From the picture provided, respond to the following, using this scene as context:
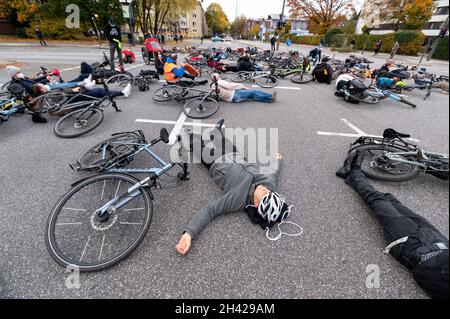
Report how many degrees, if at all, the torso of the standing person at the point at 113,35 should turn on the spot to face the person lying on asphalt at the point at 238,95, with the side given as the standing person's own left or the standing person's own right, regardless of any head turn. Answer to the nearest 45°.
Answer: approximately 45° to the standing person's own left

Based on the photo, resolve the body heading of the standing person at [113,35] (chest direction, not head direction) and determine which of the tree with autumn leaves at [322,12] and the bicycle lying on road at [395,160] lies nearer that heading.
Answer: the bicycle lying on road

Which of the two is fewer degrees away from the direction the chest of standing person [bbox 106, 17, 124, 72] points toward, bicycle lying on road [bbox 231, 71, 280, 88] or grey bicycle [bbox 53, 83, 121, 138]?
the grey bicycle

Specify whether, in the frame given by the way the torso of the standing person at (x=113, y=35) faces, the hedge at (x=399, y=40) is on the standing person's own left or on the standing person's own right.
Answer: on the standing person's own left

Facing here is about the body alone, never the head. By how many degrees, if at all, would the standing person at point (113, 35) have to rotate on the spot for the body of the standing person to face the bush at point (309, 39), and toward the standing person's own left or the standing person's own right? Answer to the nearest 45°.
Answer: approximately 135° to the standing person's own left

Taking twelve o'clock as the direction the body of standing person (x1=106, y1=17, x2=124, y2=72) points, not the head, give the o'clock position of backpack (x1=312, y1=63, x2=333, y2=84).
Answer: The backpack is roughly at 10 o'clock from the standing person.

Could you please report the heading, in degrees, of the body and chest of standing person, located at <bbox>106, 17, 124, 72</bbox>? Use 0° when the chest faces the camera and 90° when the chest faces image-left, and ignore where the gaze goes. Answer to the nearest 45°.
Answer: approximately 0°

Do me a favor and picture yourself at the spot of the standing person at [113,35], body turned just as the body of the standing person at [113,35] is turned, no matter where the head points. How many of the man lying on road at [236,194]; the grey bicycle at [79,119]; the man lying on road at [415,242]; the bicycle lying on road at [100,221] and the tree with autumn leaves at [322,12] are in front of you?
4

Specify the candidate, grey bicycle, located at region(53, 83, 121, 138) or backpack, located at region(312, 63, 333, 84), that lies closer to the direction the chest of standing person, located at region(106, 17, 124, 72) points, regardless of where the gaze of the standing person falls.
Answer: the grey bicycle

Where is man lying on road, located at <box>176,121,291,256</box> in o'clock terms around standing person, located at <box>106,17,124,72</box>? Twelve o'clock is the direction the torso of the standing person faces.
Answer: The man lying on road is roughly at 12 o'clock from the standing person.

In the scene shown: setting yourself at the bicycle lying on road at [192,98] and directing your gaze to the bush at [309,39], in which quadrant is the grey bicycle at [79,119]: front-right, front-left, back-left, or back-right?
back-left

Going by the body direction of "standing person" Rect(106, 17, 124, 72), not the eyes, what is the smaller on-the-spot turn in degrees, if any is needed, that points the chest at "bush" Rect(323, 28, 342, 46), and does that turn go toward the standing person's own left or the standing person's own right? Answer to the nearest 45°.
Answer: approximately 135° to the standing person's own left
